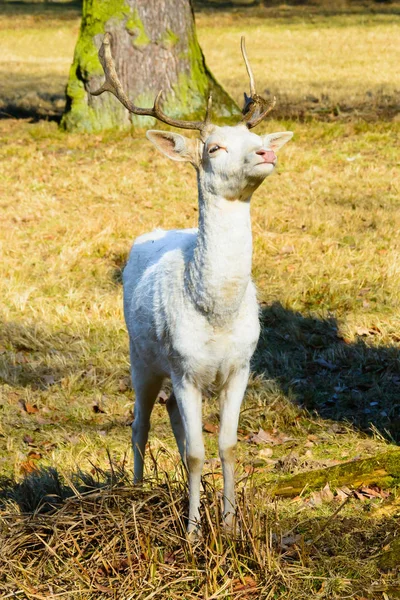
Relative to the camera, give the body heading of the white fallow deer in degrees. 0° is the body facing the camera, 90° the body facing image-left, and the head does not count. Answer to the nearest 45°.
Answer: approximately 315°

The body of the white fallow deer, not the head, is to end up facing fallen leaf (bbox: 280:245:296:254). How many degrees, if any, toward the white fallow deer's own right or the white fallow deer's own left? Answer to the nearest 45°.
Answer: approximately 135° to the white fallow deer's own left

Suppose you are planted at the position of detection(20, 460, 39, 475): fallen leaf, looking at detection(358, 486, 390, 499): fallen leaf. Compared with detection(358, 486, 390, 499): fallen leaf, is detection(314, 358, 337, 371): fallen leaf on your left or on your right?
left
